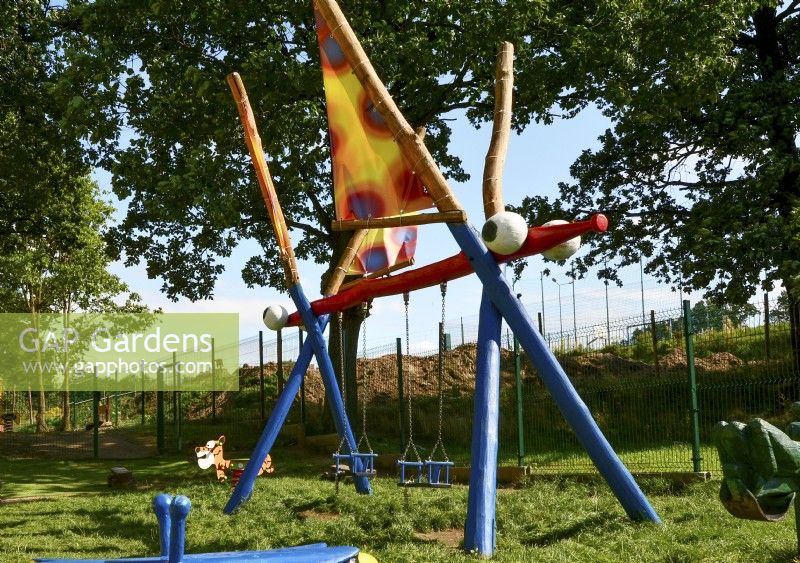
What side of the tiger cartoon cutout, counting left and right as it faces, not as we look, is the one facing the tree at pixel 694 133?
back

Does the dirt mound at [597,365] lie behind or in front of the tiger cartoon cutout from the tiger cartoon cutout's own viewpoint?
behind

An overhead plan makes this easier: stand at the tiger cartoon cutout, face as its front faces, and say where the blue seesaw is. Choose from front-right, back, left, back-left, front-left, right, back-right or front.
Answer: left

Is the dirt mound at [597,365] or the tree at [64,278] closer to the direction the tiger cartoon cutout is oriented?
the tree

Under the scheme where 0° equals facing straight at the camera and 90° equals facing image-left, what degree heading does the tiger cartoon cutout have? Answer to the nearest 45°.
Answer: approximately 90°
